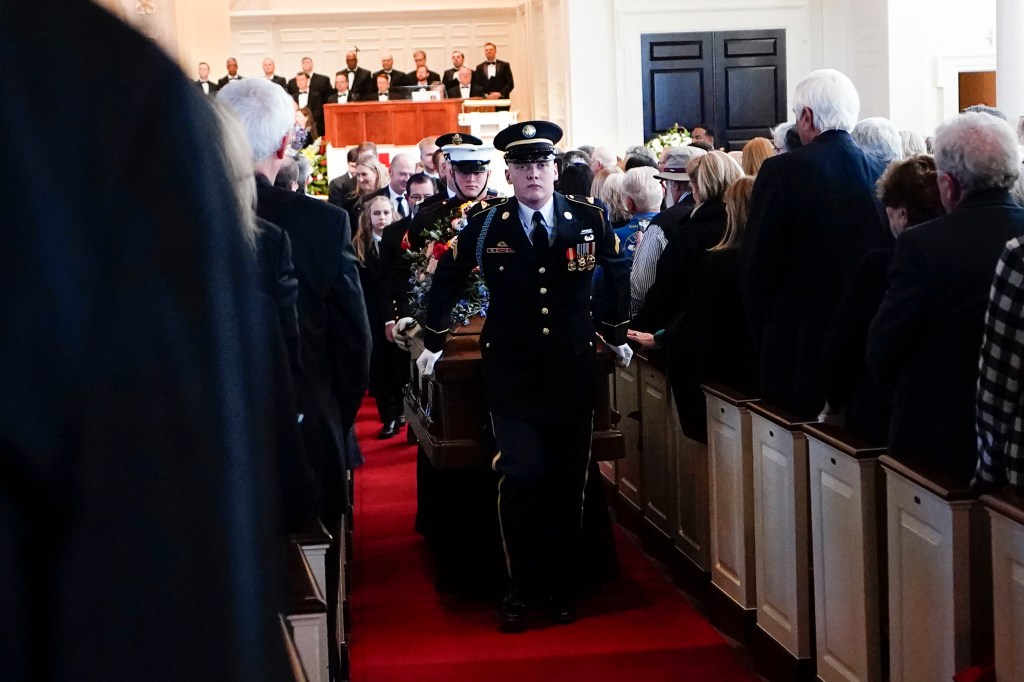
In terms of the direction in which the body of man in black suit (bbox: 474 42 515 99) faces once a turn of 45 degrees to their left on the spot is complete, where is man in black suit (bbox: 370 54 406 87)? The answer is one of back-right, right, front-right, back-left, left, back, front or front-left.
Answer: back-right

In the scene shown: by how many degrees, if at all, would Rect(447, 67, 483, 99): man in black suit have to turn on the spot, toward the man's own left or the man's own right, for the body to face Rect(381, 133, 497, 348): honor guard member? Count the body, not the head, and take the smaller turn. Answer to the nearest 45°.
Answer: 0° — they already face them

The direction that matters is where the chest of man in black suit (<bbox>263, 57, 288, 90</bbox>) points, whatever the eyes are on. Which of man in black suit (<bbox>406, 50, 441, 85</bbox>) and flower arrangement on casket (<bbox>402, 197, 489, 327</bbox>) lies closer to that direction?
the flower arrangement on casket

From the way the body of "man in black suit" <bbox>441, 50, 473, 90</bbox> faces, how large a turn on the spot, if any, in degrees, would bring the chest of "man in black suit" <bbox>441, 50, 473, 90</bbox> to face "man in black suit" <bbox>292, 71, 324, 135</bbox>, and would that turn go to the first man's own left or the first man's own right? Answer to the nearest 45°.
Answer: approximately 90° to the first man's own right

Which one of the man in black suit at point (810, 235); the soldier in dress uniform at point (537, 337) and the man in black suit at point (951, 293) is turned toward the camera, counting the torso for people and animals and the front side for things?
the soldier in dress uniform

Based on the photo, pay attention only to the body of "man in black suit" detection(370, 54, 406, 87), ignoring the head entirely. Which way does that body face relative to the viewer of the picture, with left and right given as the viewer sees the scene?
facing the viewer

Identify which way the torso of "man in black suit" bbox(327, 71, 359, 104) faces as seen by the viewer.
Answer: toward the camera

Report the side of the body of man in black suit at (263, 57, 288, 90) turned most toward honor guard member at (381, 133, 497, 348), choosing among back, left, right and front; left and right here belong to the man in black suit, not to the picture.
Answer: front

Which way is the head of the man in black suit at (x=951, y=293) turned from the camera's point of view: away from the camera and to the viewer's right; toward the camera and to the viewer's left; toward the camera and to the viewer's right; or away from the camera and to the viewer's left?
away from the camera and to the viewer's left

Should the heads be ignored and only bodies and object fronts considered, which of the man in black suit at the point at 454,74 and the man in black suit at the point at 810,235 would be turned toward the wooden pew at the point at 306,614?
the man in black suit at the point at 454,74

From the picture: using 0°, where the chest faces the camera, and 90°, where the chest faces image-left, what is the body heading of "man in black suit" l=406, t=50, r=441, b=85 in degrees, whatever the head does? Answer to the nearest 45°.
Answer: approximately 0°

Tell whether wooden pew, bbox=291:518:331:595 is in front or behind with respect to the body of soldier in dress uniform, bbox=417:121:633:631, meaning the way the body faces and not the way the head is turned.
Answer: in front

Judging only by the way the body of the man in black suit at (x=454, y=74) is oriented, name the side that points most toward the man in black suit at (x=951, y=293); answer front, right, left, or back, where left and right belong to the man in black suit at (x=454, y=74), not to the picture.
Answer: front

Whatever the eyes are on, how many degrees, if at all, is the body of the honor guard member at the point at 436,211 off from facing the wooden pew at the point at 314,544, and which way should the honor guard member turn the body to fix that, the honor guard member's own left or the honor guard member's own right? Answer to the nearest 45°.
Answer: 0° — they already face it

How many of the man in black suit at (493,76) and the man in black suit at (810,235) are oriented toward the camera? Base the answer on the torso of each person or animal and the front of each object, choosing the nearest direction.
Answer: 1

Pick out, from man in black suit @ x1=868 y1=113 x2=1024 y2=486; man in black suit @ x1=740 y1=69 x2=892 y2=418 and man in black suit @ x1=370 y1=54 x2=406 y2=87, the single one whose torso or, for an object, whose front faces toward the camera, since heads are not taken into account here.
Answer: man in black suit @ x1=370 y1=54 x2=406 y2=87

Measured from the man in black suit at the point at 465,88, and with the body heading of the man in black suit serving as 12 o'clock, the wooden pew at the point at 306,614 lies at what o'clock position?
The wooden pew is roughly at 12 o'clock from the man in black suit.

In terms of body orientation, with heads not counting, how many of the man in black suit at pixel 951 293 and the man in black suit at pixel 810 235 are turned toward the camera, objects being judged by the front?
0
